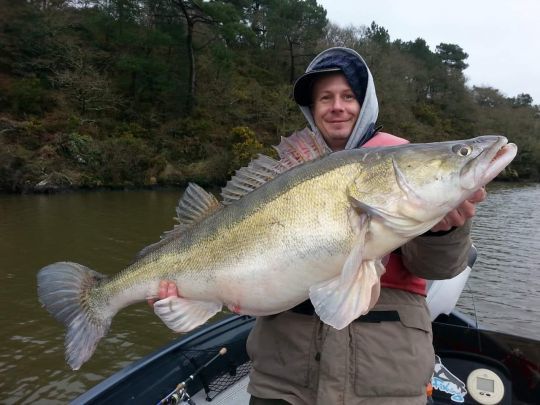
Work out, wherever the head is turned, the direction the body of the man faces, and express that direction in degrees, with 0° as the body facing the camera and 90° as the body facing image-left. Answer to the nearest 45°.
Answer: approximately 0°

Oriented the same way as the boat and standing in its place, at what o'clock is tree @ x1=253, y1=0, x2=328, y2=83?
The tree is roughly at 12 o'clock from the boat.

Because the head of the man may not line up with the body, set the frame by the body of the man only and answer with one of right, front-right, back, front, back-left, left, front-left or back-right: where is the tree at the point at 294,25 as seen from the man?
back

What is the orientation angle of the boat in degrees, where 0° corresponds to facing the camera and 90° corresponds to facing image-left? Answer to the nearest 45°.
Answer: approximately 180°
